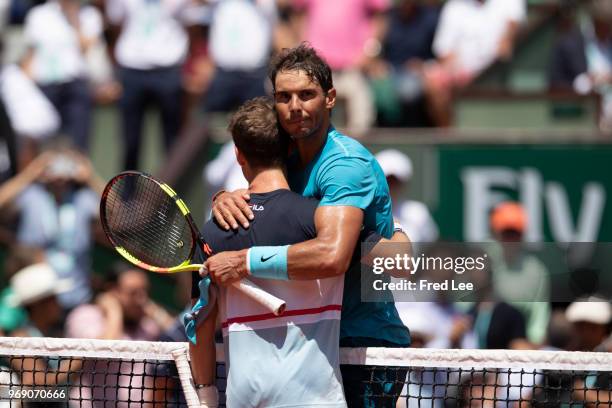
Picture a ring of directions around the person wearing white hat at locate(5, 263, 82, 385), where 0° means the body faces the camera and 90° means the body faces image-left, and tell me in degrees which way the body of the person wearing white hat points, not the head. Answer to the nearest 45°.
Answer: approximately 270°

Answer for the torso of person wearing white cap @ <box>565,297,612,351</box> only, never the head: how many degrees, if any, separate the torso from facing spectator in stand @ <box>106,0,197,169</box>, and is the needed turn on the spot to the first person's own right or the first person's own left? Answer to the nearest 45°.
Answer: approximately 90° to the first person's own right

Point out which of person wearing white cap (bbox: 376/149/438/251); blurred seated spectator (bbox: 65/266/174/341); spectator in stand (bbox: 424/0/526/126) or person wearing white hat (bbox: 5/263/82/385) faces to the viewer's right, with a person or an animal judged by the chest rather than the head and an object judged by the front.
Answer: person wearing white hat (bbox: 5/263/82/385)

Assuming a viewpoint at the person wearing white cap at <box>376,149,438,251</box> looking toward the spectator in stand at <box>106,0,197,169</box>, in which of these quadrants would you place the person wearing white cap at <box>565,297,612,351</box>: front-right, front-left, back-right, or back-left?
back-left

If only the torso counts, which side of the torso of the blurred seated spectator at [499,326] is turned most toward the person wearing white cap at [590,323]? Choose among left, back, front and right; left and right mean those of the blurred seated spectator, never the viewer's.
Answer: left

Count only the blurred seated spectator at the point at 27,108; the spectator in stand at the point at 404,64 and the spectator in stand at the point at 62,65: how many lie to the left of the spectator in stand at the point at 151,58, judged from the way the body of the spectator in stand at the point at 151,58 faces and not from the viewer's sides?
1

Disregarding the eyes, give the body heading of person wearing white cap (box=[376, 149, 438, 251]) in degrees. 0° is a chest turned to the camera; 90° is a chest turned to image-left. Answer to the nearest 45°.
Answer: approximately 45°
